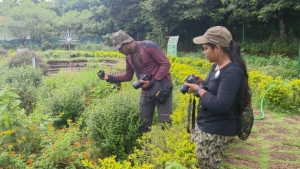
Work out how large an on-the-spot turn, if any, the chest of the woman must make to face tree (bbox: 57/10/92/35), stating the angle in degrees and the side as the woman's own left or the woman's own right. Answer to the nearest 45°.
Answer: approximately 45° to the woman's own right

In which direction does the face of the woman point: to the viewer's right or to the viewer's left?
to the viewer's left

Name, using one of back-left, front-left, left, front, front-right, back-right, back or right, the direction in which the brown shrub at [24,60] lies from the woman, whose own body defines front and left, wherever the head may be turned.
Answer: front-right

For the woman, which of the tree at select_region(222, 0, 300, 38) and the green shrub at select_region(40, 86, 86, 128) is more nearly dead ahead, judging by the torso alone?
the green shrub

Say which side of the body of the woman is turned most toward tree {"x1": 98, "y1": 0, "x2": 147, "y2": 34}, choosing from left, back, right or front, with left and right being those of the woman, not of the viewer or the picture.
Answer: right

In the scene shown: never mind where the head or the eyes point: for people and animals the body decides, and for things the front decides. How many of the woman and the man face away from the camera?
0

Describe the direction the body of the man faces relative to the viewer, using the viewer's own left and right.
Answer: facing the viewer and to the left of the viewer

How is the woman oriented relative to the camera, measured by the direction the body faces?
to the viewer's left

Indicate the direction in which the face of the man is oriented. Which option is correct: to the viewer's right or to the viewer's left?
to the viewer's left

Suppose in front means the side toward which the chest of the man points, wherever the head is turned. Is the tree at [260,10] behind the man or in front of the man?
behind

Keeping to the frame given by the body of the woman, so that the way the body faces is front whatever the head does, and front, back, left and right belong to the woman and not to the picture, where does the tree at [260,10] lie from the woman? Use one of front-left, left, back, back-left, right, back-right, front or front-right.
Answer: right

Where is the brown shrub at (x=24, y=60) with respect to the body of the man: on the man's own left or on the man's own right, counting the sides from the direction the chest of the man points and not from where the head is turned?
on the man's own right
